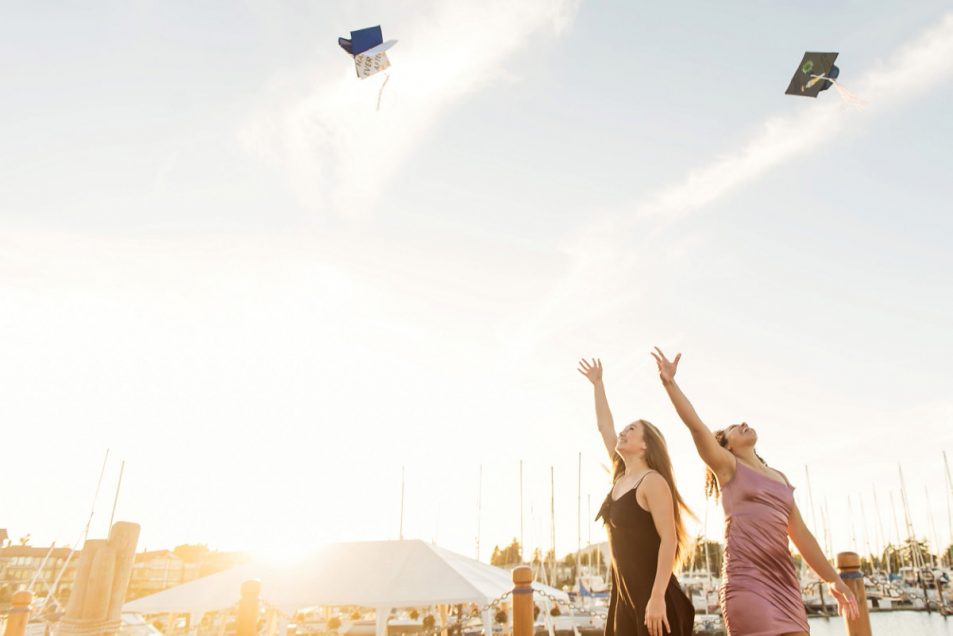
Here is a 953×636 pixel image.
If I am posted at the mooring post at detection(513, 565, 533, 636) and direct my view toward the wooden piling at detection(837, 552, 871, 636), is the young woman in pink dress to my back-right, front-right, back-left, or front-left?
front-right

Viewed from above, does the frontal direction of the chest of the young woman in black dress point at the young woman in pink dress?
no

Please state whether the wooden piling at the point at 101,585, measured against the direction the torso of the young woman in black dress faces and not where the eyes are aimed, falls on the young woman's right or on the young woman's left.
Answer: on the young woman's right

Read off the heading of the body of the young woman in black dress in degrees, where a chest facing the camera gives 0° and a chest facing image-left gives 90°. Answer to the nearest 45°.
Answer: approximately 45°

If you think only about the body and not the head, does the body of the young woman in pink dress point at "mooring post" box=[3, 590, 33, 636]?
no

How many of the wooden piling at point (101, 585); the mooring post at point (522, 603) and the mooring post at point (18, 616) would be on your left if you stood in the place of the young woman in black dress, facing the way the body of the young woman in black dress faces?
0
